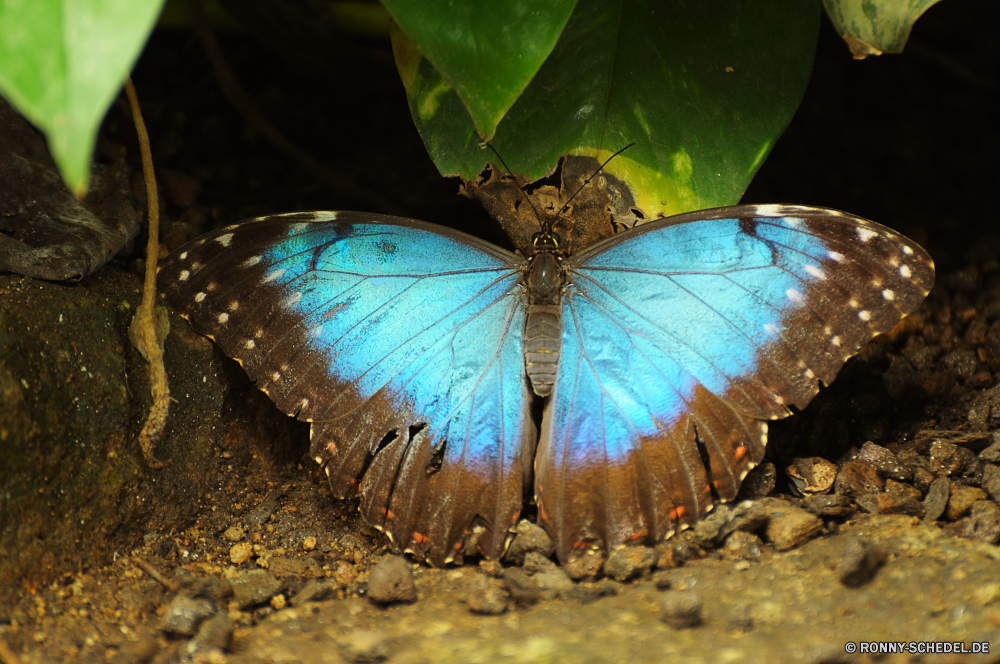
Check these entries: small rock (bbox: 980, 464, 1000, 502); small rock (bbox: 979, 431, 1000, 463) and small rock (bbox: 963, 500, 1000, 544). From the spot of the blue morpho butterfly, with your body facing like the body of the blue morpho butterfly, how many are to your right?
3

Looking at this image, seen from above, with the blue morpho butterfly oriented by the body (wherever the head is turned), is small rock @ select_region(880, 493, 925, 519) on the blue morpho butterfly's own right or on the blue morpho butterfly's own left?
on the blue morpho butterfly's own right

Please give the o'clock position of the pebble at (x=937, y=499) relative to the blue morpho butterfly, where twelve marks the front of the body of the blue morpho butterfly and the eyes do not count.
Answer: The pebble is roughly at 3 o'clock from the blue morpho butterfly.

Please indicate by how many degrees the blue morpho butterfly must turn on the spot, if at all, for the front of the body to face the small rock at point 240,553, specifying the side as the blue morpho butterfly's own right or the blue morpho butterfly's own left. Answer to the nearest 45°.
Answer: approximately 90° to the blue morpho butterfly's own left

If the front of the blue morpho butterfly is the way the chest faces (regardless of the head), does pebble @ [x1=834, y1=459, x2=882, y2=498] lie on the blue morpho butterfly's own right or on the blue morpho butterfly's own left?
on the blue morpho butterfly's own right

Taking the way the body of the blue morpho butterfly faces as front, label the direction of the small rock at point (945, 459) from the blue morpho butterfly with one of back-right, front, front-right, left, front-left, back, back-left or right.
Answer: right

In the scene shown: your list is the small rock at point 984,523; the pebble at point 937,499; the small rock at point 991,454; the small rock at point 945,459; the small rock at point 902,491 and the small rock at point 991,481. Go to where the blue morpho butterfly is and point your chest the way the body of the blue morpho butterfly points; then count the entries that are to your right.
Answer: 6

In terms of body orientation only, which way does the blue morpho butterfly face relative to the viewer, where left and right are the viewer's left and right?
facing away from the viewer
